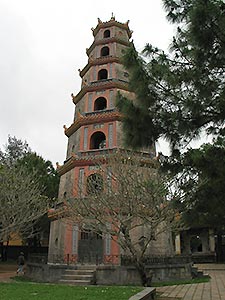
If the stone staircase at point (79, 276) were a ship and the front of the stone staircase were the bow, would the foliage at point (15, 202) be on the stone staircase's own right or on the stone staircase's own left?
on the stone staircase's own right

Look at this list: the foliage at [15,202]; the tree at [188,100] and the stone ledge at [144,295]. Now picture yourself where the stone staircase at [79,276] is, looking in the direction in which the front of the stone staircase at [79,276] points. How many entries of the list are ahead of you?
2

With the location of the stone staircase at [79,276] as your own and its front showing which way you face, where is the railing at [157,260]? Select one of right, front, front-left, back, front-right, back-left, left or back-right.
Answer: left

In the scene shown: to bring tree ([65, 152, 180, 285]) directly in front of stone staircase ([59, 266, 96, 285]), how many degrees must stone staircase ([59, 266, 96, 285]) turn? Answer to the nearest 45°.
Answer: approximately 45° to its left

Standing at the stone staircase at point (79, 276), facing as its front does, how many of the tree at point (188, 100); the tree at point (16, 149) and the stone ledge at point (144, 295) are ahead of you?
2

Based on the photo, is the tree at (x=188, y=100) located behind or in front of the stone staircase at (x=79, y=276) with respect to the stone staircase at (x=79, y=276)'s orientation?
in front

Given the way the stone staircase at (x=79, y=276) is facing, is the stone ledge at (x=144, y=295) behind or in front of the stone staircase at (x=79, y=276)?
in front

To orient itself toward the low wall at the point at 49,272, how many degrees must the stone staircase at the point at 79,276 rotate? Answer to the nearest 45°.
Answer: approximately 135° to its right

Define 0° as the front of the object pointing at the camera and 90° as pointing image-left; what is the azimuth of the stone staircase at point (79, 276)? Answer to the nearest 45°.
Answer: approximately 0°

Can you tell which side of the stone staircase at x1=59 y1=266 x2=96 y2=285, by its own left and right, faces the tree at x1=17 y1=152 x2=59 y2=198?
back

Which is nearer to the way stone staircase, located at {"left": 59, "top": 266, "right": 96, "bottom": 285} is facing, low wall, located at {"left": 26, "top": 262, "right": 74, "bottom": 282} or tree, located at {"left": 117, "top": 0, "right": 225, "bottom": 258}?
the tree
